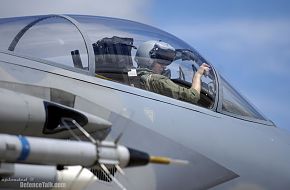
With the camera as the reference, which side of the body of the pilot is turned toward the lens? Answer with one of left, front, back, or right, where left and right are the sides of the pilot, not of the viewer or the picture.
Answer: right

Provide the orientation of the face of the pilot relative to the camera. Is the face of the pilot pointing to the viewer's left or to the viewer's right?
to the viewer's right
